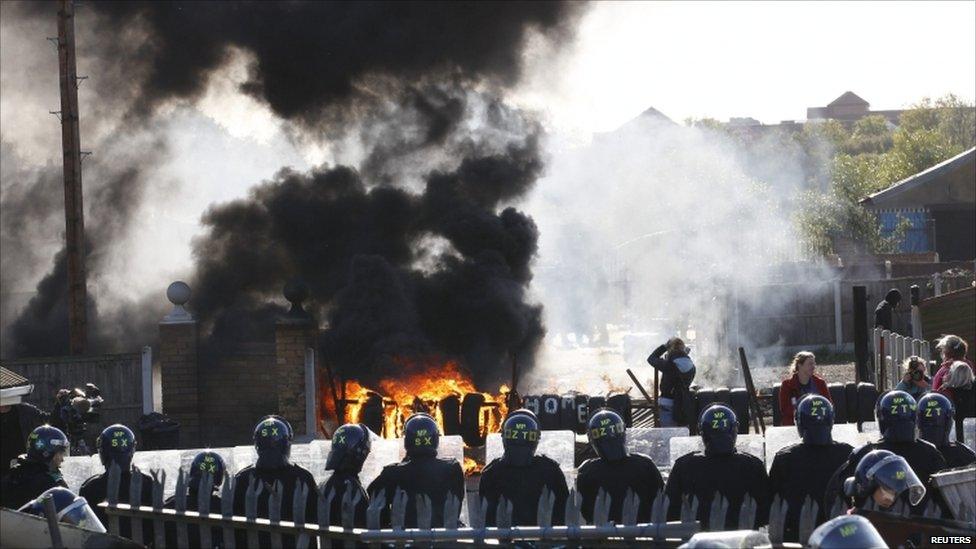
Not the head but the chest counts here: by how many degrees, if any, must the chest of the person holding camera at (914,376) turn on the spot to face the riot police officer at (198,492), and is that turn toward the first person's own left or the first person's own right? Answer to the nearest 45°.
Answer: approximately 45° to the first person's own right

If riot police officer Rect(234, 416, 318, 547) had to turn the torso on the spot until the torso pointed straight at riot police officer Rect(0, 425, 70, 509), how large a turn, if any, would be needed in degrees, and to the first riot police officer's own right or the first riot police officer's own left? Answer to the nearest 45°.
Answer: approximately 45° to the first riot police officer's own left

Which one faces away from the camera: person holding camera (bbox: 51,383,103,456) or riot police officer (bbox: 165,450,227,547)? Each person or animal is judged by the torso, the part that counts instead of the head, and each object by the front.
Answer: the riot police officer

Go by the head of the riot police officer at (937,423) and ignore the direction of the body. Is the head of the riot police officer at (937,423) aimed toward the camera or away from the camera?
away from the camera

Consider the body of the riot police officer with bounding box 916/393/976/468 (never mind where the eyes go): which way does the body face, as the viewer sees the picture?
away from the camera

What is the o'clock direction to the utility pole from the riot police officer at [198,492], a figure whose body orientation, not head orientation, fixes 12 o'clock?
The utility pole is roughly at 12 o'clock from the riot police officer.

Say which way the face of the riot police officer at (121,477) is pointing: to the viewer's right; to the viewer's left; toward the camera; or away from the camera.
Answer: away from the camera

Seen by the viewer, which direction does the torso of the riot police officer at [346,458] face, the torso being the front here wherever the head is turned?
away from the camera

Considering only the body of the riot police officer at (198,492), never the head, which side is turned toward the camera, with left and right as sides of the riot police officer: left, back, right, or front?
back

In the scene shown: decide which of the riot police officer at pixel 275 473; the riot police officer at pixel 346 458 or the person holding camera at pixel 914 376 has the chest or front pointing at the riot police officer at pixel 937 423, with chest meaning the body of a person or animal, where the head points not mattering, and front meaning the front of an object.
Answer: the person holding camera
